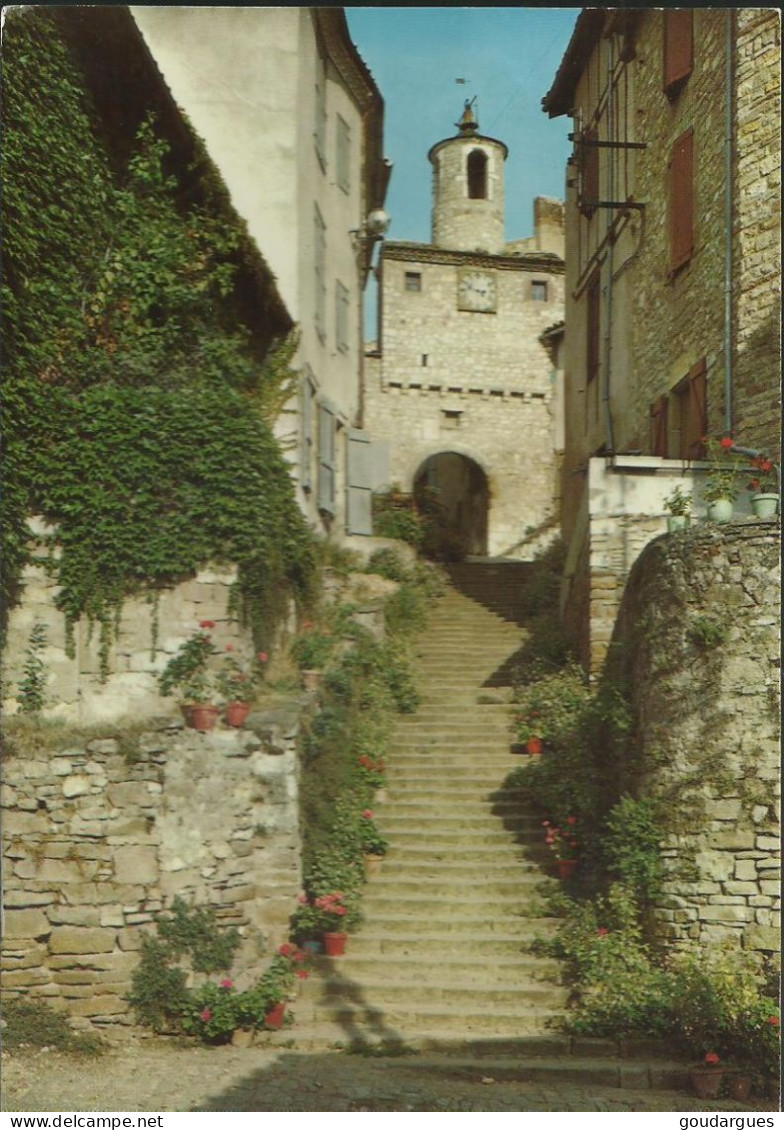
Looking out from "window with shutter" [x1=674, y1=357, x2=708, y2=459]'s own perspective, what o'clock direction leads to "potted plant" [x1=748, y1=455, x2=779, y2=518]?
The potted plant is roughly at 10 o'clock from the window with shutter.

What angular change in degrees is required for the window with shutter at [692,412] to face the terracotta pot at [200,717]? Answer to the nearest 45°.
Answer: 0° — it already faces it

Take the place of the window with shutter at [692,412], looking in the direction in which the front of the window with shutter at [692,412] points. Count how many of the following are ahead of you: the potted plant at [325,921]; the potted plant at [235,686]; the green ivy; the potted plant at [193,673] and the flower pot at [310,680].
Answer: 5

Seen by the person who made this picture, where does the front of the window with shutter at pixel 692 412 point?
facing the viewer and to the left of the viewer

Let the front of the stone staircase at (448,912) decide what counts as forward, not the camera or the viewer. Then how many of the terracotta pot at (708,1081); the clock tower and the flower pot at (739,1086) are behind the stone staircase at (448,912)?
1

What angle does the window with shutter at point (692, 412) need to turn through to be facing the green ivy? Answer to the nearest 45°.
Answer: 0° — it already faces it

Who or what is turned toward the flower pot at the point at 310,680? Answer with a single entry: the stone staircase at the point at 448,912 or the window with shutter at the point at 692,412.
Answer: the window with shutter

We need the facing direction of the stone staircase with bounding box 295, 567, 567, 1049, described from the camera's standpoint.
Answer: facing the viewer

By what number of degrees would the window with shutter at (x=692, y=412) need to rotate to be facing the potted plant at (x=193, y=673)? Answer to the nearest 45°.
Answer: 0° — it already faces it

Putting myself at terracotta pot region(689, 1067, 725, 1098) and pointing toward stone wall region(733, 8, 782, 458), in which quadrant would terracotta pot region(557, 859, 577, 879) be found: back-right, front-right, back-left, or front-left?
front-left

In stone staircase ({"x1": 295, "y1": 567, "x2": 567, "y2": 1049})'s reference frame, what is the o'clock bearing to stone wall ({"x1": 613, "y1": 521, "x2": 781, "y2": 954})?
The stone wall is roughly at 10 o'clock from the stone staircase.

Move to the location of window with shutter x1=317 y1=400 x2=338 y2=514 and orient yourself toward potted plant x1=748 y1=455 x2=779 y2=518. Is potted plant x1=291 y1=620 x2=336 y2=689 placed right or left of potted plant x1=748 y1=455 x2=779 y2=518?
right

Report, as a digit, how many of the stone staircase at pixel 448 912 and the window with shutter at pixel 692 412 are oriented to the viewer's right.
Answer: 0

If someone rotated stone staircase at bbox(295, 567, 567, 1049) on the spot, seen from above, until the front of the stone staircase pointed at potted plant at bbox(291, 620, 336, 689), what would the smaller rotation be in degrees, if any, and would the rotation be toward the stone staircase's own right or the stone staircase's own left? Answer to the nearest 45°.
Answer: approximately 135° to the stone staircase's own right

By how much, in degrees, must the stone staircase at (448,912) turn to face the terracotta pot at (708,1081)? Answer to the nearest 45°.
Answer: approximately 45° to its left
